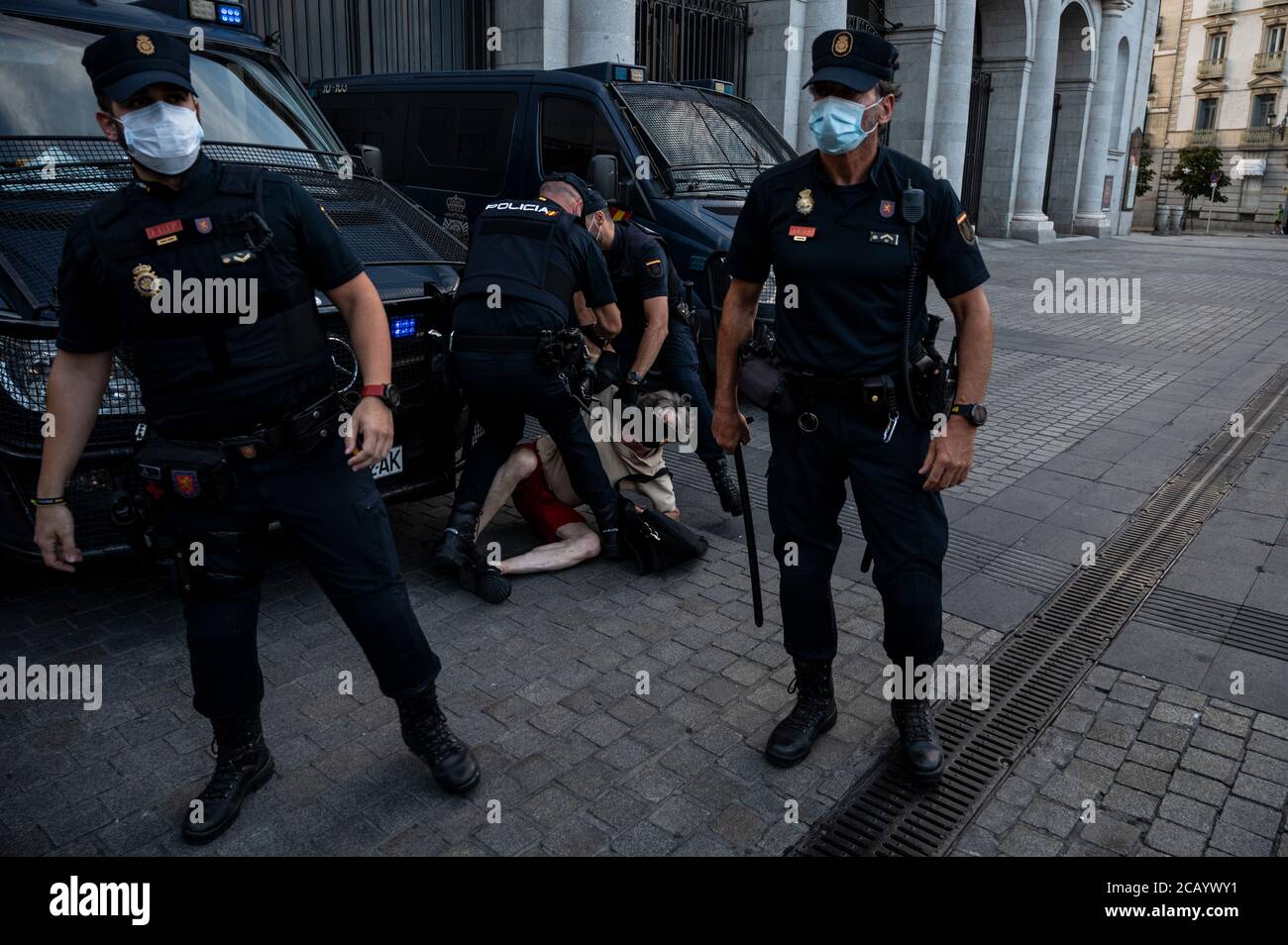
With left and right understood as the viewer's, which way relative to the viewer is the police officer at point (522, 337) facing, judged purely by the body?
facing away from the viewer and to the right of the viewer

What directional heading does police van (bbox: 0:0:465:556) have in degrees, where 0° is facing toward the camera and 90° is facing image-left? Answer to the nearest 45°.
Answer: approximately 315°

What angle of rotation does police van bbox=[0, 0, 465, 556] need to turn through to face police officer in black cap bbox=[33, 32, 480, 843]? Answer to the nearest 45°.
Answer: approximately 45° to its right

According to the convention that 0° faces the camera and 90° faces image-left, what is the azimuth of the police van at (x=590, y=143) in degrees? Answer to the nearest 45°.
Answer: approximately 315°

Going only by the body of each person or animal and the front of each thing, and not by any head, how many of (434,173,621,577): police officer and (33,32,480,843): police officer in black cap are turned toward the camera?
1
